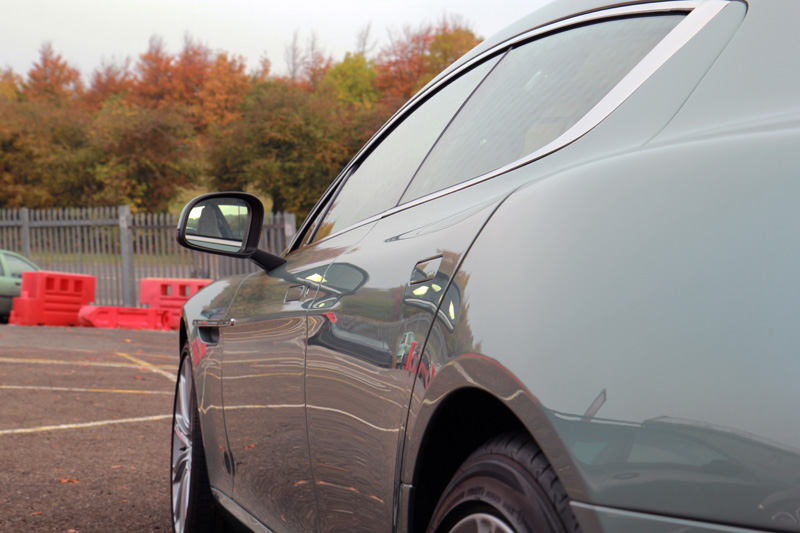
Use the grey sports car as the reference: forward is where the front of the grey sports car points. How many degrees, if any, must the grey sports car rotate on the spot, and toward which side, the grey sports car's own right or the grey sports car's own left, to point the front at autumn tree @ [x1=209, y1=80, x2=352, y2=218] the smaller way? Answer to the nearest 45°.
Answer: approximately 45° to the grey sports car's own right

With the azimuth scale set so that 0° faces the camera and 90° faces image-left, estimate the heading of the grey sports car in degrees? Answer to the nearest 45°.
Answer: approximately 135°
